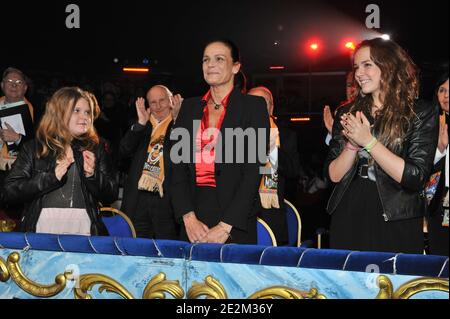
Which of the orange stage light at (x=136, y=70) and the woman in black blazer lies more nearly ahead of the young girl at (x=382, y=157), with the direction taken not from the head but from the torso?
the woman in black blazer

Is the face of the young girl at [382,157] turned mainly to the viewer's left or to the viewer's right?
to the viewer's left

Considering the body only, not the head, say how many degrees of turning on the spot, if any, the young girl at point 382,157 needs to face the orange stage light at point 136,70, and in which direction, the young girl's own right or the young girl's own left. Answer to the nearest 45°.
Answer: approximately 90° to the young girl's own right

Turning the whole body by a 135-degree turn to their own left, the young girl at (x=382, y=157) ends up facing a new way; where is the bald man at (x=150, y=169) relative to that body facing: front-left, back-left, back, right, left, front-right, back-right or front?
back-left

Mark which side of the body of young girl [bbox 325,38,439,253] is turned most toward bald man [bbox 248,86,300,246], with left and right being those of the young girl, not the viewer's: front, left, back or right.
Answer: right

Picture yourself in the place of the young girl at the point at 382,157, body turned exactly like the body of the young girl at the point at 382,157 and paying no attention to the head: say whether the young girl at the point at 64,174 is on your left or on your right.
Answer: on your right

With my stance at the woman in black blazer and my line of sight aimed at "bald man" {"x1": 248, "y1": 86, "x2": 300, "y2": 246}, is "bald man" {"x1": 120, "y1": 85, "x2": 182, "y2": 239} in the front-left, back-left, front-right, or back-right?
front-left

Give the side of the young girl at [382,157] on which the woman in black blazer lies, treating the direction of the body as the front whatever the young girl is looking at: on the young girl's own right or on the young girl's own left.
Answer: on the young girl's own right

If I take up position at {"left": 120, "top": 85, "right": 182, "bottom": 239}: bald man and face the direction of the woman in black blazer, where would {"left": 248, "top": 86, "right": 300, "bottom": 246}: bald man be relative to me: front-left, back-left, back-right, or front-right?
front-left

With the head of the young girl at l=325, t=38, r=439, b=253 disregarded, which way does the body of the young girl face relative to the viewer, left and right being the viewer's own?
facing the viewer and to the left of the viewer

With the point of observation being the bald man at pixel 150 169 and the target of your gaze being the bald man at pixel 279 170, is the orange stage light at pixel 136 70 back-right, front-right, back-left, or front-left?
back-left

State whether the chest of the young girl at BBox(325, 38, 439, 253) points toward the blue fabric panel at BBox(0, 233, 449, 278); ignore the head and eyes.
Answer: yes
